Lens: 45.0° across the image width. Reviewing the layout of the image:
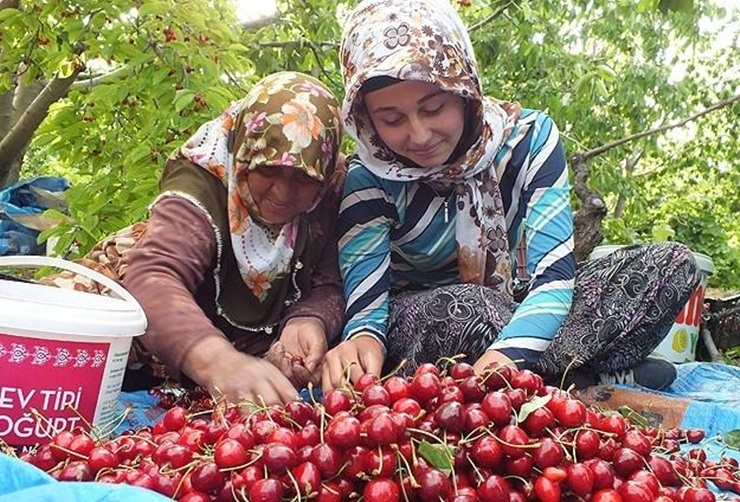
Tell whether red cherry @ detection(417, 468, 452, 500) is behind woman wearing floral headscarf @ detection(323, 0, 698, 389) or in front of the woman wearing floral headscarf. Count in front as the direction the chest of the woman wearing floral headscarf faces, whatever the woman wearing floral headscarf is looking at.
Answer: in front

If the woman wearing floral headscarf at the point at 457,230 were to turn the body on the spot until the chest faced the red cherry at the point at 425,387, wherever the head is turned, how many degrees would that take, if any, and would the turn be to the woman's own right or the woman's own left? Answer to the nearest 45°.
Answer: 0° — they already face it

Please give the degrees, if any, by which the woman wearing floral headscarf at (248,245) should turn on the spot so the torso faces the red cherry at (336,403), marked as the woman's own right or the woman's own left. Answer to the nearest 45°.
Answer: approximately 45° to the woman's own right

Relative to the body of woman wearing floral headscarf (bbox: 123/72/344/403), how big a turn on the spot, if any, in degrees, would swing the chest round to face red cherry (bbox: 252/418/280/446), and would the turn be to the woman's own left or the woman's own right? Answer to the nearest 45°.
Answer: approximately 45° to the woman's own right

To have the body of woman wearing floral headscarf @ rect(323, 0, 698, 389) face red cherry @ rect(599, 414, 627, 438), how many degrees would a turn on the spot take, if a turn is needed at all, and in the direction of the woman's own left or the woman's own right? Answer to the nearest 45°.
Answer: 0° — they already face it

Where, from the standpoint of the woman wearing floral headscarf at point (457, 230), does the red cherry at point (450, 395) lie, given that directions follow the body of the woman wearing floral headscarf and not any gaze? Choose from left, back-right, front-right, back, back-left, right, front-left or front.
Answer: front

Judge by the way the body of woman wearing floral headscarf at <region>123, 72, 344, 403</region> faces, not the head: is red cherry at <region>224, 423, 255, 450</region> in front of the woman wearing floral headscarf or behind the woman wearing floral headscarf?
in front

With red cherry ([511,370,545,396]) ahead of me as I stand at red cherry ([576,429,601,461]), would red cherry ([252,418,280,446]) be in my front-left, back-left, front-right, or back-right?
front-left

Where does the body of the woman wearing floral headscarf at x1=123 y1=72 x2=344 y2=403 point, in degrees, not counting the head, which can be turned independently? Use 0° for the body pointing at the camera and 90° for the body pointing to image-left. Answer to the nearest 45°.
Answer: approximately 315°

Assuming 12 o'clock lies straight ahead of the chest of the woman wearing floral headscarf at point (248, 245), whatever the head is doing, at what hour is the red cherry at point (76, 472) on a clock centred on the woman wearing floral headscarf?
The red cherry is roughly at 2 o'clock from the woman wearing floral headscarf.

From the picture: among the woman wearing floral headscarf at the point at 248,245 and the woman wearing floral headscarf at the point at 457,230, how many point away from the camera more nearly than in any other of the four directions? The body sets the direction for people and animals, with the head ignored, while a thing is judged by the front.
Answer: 0

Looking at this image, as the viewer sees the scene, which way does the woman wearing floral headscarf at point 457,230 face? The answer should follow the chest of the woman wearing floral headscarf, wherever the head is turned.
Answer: toward the camera

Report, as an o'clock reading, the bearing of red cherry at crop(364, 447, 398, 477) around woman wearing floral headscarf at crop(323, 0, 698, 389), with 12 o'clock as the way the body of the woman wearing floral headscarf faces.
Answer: The red cherry is roughly at 12 o'clock from the woman wearing floral headscarf.

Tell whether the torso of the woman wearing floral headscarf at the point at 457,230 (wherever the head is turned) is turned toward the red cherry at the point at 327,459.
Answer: yes

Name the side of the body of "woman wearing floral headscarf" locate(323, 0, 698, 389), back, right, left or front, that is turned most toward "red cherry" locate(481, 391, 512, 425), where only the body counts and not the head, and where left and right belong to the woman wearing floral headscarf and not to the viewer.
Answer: front
